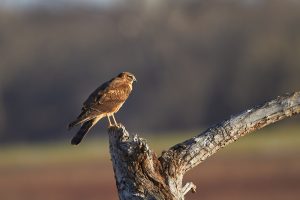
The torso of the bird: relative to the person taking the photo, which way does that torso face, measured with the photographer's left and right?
facing to the right of the viewer
